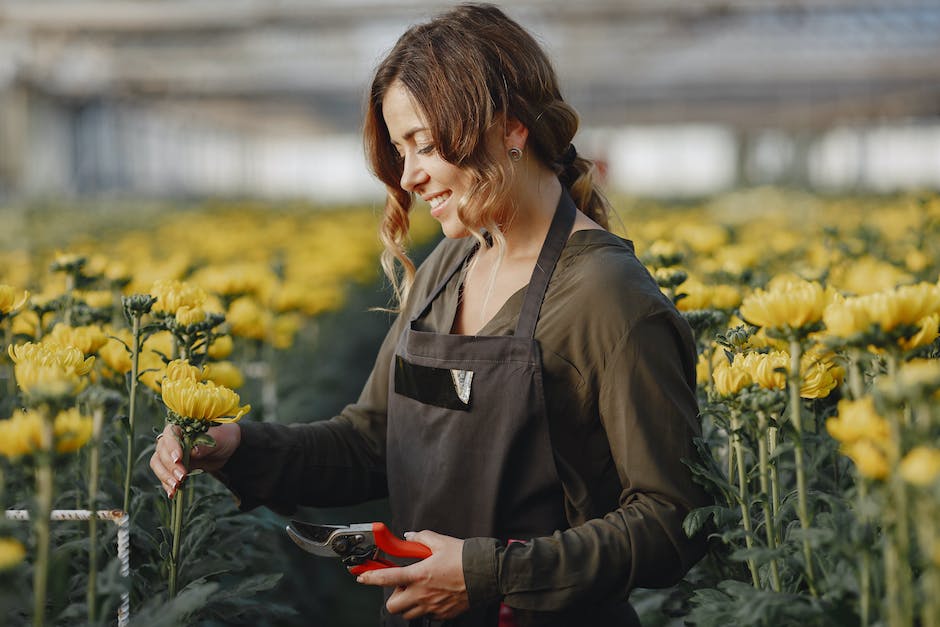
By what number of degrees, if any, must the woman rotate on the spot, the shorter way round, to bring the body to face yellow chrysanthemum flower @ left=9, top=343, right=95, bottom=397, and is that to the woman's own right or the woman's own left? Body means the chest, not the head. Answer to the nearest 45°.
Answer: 0° — they already face it

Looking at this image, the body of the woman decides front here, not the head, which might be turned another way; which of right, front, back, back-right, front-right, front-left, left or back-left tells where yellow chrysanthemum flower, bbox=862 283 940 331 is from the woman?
left

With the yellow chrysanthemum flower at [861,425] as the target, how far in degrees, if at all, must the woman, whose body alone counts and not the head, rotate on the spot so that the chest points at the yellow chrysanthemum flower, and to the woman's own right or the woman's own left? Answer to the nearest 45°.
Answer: approximately 90° to the woman's own left

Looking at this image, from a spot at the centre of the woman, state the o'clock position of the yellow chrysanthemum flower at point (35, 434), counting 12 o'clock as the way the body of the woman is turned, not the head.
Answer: The yellow chrysanthemum flower is roughly at 12 o'clock from the woman.

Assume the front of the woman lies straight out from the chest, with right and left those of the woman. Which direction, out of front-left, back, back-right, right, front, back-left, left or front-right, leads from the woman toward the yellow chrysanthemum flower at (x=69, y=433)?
front

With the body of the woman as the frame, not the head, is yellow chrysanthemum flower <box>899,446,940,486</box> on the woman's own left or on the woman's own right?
on the woman's own left

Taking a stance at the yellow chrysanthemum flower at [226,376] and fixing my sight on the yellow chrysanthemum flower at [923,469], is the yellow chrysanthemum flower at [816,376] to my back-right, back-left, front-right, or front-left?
front-left

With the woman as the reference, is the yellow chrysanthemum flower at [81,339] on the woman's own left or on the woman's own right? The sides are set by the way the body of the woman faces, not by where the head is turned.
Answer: on the woman's own right

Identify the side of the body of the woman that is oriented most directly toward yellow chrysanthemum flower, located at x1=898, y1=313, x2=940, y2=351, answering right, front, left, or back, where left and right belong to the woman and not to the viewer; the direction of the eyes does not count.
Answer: left

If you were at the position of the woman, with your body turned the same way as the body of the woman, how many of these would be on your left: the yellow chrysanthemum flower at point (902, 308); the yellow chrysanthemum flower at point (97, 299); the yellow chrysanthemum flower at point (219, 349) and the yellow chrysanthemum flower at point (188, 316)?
1

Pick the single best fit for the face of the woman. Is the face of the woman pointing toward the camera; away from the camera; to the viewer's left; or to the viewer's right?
to the viewer's left

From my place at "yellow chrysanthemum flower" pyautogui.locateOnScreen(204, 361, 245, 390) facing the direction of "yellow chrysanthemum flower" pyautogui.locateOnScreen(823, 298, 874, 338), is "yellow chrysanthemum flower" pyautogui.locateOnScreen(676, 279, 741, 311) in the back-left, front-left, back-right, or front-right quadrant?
front-left

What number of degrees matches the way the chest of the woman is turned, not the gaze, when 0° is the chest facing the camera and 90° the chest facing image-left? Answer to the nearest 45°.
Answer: approximately 45°

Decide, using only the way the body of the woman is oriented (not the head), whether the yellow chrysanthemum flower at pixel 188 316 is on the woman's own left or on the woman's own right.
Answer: on the woman's own right
